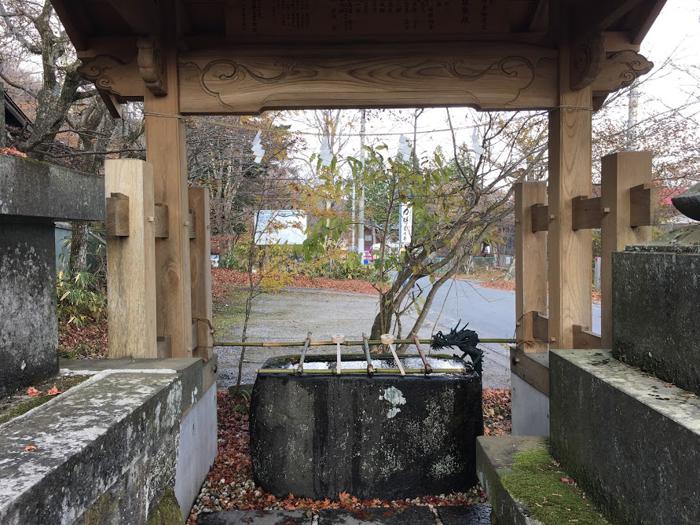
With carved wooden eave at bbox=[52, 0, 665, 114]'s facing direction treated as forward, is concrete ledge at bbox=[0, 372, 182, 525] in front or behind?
in front

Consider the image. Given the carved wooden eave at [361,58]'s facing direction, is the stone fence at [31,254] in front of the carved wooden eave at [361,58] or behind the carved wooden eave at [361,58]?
in front

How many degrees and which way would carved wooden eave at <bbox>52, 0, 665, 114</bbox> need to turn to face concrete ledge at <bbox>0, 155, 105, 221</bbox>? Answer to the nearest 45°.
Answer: approximately 45° to its right

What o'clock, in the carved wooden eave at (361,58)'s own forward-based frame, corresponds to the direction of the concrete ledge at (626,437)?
The concrete ledge is roughly at 11 o'clock from the carved wooden eave.

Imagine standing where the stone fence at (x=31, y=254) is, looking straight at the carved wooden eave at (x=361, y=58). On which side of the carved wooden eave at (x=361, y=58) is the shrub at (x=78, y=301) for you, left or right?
left

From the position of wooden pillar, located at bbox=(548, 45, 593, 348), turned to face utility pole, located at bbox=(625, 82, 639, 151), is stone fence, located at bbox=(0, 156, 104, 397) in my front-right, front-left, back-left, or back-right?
back-left

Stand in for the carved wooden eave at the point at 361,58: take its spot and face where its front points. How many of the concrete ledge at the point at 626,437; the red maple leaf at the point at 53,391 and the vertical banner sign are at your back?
1

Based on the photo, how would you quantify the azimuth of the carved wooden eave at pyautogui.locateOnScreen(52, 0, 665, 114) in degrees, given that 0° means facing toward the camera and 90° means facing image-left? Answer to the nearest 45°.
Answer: approximately 0°

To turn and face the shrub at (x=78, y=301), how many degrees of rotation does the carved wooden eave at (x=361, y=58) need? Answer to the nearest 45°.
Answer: approximately 135° to its right

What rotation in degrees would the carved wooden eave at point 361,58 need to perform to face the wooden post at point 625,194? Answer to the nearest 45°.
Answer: approximately 90° to its left

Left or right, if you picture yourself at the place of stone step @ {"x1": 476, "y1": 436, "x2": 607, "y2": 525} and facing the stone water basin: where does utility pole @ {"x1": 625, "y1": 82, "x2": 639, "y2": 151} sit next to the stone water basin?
right

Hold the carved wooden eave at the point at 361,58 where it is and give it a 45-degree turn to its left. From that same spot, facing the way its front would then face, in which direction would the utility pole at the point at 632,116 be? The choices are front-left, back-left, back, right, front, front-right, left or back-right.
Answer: left

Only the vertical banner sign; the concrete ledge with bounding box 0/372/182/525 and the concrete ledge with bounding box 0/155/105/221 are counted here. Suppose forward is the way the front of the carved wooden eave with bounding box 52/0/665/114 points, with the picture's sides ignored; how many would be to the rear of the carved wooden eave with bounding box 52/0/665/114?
1
